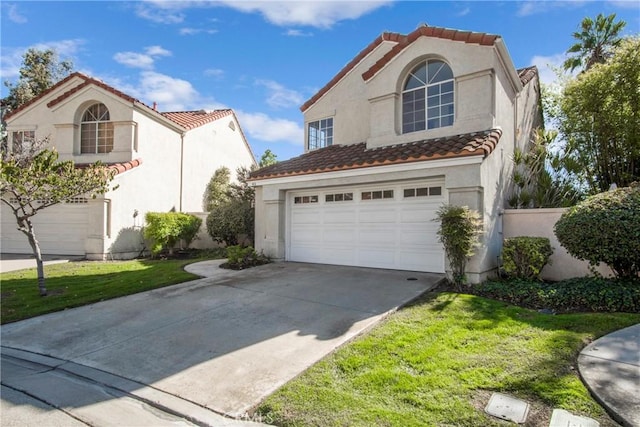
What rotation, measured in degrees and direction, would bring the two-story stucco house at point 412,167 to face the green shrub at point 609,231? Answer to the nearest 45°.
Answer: approximately 90° to its left

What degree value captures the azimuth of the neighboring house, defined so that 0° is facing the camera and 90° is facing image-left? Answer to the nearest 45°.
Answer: approximately 45°

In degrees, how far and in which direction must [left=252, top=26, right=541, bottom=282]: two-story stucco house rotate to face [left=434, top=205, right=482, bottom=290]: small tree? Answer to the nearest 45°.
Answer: approximately 45° to its left

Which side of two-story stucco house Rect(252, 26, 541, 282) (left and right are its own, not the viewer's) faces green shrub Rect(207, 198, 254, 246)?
right

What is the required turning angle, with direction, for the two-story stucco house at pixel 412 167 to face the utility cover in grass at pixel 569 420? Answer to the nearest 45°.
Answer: approximately 45° to its left

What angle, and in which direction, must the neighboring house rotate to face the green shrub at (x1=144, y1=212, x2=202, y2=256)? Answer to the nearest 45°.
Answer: approximately 90° to its left

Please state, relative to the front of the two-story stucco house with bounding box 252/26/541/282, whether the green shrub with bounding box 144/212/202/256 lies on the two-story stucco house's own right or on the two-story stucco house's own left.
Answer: on the two-story stucco house's own right

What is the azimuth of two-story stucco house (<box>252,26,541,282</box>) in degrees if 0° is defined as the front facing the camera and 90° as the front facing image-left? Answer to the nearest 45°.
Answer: approximately 45°

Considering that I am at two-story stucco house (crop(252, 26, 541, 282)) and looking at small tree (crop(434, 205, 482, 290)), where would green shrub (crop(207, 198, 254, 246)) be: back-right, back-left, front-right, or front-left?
back-right

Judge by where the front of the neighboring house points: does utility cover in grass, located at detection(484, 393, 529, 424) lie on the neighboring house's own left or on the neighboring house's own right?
on the neighboring house's own left

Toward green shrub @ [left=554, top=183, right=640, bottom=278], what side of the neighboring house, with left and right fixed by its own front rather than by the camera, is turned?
left

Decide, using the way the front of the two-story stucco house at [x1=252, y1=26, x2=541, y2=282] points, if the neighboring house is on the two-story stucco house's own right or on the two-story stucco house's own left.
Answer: on the two-story stucco house's own right
